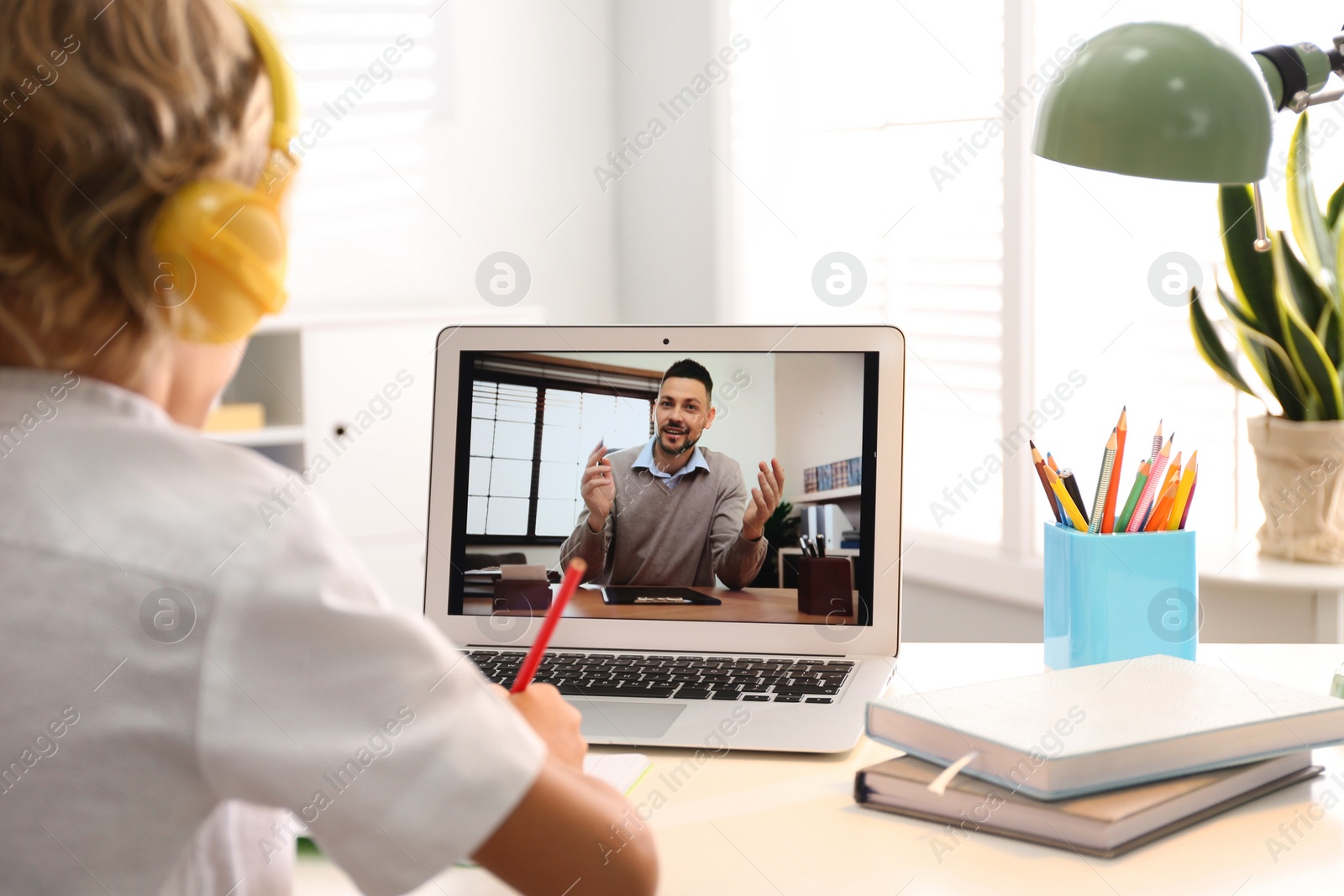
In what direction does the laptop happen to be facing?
toward the camera

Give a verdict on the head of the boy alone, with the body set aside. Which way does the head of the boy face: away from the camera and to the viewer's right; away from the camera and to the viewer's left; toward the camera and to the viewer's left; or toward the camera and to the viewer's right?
away from the camera and to the viewer's right

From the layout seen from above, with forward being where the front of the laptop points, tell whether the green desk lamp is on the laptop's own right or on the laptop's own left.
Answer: on the laptop's own left

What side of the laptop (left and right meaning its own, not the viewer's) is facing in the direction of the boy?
front

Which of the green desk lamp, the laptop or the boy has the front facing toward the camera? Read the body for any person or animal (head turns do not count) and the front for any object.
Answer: the laptop

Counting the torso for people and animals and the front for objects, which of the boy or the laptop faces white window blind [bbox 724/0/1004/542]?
the boy

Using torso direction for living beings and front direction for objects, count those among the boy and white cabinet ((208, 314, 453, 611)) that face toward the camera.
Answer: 1

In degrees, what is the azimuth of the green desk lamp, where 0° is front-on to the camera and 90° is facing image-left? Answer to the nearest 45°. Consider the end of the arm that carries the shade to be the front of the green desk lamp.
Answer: approximately 90°

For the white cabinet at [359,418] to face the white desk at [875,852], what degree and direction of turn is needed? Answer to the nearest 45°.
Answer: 0° — it already faces it

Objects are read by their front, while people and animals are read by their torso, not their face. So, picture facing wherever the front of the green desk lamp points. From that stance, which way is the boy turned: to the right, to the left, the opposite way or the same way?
to the right

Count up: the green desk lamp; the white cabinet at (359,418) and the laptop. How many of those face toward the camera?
2

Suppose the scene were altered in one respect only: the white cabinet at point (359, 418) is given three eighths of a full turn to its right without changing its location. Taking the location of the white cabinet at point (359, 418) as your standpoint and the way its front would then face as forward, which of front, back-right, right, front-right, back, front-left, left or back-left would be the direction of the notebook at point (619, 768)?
back-left
